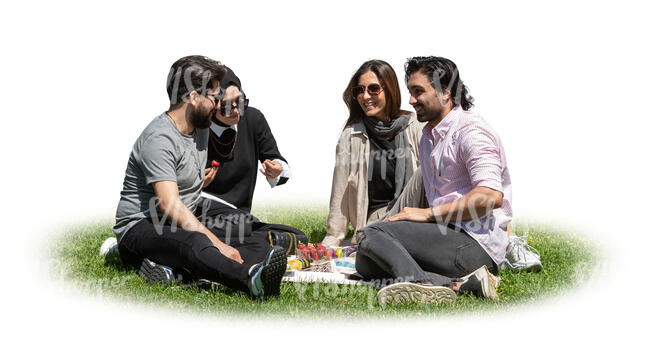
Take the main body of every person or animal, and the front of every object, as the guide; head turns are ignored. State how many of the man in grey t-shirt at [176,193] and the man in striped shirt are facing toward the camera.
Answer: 0

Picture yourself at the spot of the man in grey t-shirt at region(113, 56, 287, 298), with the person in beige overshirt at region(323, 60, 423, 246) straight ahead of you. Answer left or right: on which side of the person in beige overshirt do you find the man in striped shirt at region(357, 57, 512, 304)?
right

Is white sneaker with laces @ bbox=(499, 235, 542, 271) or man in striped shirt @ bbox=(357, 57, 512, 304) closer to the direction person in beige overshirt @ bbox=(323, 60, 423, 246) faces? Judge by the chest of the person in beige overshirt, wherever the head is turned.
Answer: the man in striped shirt

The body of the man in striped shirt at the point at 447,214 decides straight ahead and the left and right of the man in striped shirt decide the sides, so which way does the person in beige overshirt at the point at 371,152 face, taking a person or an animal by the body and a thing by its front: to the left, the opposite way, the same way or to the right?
to the left

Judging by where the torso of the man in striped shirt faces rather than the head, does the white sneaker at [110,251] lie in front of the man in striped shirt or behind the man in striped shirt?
in front

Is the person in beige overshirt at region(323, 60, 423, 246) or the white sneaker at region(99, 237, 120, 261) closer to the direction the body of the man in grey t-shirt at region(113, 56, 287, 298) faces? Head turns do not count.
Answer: the person in beige overshirt

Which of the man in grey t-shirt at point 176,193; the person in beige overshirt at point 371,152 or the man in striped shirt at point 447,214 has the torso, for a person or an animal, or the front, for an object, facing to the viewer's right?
the man in grey t-shirt

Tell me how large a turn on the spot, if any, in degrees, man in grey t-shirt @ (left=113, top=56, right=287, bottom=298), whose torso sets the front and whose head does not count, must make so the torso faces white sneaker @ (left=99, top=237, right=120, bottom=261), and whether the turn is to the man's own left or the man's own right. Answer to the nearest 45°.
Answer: approximately 135° to the man's own left

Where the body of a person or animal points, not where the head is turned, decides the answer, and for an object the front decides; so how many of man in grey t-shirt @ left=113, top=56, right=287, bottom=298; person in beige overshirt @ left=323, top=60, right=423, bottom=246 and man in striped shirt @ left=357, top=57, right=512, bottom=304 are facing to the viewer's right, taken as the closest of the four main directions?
1

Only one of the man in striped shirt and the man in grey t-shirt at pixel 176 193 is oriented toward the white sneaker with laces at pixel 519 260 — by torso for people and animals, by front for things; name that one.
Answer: the man in grey t-shirt

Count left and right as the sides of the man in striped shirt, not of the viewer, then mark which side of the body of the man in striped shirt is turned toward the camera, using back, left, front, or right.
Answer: left

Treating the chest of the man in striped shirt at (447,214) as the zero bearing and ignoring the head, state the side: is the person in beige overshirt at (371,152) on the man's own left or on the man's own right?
on the man's own right

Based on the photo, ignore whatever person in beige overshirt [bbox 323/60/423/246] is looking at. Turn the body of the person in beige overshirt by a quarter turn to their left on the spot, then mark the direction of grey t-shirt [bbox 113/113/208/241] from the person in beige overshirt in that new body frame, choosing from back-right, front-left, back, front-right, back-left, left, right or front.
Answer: back-right

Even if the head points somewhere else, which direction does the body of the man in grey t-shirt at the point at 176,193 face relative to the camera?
to the viewer's right

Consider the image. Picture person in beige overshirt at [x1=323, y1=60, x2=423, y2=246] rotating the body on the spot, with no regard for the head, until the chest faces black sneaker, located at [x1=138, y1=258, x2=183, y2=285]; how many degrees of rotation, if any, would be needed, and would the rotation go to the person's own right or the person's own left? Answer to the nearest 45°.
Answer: approximately 45° to the person's own right

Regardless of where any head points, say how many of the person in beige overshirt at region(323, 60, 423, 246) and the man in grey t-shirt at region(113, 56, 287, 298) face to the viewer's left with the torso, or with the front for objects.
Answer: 0

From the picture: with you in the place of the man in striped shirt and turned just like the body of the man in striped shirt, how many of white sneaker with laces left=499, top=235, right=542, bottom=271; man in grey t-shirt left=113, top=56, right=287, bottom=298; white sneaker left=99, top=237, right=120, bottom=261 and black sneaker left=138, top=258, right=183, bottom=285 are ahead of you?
3

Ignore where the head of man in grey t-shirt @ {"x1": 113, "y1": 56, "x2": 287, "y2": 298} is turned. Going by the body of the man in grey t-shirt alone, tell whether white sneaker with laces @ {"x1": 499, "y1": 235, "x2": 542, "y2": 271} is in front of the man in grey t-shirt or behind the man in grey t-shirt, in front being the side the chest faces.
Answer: in front

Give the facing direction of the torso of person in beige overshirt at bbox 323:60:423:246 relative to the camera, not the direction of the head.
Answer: toward the camera
